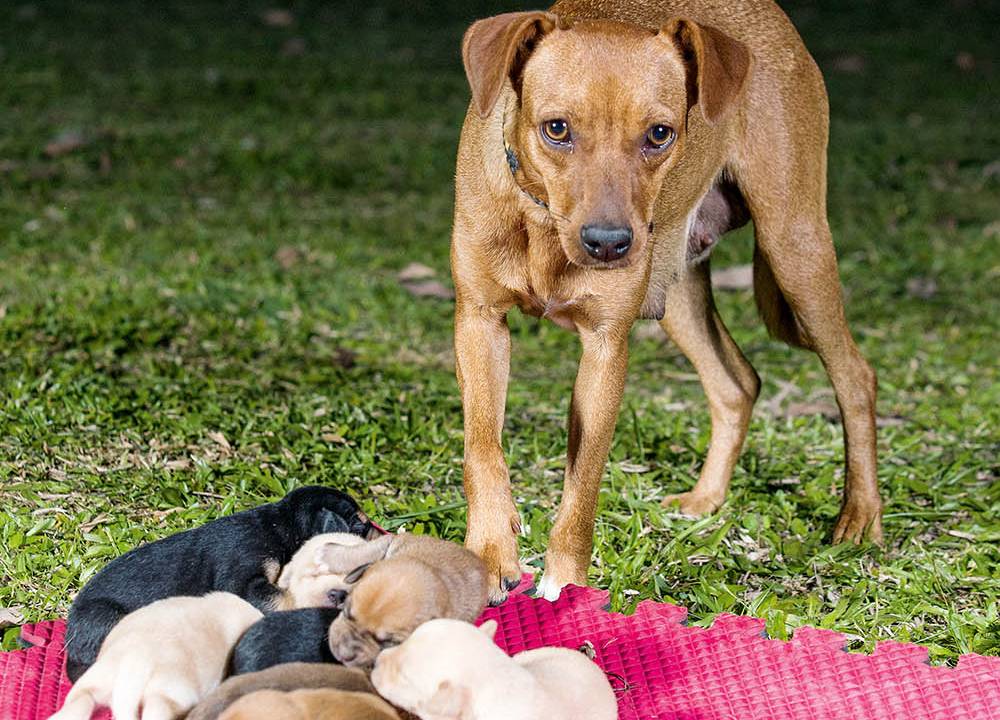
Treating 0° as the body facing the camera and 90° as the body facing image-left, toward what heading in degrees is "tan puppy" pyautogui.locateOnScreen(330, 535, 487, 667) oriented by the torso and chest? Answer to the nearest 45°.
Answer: approximately 45°

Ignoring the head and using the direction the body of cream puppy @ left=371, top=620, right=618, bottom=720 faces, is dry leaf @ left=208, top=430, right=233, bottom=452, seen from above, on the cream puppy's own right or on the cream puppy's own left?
on the cream puppy's own right

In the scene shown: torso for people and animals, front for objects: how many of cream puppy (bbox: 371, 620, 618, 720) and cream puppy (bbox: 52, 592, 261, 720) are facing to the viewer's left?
1

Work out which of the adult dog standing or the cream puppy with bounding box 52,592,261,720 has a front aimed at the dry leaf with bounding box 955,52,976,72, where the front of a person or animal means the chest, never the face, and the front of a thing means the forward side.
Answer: the cream puppy

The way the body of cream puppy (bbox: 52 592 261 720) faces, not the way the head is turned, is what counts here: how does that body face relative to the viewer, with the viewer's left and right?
facing away from the viewer and to the right of the viewer

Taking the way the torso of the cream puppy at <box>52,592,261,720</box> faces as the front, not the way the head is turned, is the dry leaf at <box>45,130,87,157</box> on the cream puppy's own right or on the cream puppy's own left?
on the cream puppy's own left

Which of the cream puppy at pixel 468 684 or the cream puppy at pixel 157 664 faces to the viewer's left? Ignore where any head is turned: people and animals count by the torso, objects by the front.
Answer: the cream puppy at pixel 468 684

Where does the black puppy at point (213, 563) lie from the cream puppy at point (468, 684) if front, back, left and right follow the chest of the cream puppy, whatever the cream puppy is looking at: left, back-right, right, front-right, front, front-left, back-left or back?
front-right

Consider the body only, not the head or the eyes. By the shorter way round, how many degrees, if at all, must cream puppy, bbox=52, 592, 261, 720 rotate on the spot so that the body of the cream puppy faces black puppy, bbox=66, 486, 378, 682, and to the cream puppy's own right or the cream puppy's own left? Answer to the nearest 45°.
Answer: approximately 45° to the cream puppy's own left

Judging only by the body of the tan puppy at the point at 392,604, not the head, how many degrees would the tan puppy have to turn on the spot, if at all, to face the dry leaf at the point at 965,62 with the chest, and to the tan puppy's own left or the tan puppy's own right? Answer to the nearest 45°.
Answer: approximately 180°

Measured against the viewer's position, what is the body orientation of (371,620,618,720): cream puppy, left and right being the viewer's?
facing to the left of the viewer

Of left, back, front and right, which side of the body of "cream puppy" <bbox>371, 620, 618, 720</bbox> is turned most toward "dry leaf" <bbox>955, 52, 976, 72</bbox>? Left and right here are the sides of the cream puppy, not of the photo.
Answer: right
